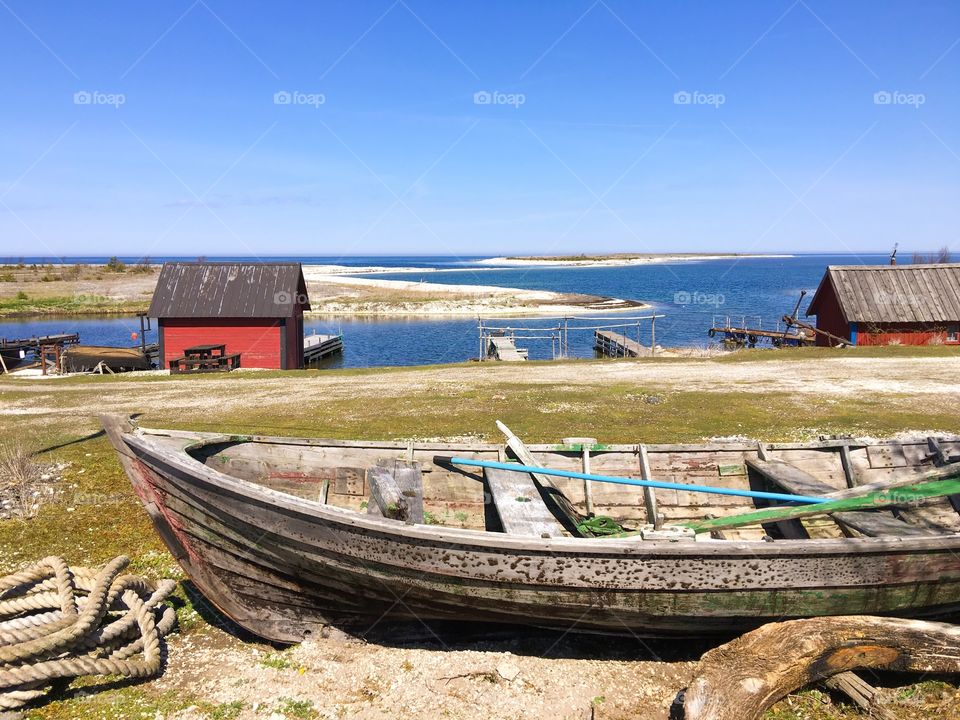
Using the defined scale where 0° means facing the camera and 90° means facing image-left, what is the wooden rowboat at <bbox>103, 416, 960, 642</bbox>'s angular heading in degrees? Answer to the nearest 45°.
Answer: approximately 90°

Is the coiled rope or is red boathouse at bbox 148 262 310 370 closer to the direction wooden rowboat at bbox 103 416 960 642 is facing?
the coiled rope

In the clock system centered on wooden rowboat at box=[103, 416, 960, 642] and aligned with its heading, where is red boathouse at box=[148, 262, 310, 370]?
The red boathouse is roughly at 2 o'clock from the wooden rowboat.

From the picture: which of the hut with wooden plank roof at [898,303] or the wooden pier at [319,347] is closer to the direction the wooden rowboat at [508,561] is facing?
the wooden pier

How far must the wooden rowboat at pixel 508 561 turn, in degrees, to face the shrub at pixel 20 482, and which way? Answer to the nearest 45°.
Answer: approximately 45° to its right

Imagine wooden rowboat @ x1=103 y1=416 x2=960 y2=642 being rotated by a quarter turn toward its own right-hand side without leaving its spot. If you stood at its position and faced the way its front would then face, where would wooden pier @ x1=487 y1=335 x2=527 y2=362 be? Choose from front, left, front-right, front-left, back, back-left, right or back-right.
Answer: front

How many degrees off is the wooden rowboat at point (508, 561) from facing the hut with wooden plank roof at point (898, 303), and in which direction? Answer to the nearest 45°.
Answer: approximately 135° to its right

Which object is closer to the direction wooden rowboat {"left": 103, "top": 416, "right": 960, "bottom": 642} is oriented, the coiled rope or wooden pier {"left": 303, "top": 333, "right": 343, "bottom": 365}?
the coiled rope

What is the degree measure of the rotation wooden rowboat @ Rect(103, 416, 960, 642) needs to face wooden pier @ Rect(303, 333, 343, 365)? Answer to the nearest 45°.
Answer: approximately 90° to its right

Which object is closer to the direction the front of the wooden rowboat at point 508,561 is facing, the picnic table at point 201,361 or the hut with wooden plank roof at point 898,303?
the picnic table

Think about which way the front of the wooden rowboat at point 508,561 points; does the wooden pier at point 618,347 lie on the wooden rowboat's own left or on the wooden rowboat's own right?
on the wooden rowboat's own right

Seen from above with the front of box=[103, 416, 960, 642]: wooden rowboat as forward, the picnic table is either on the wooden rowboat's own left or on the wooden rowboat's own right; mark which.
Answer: on the wooden rowboat's own right
